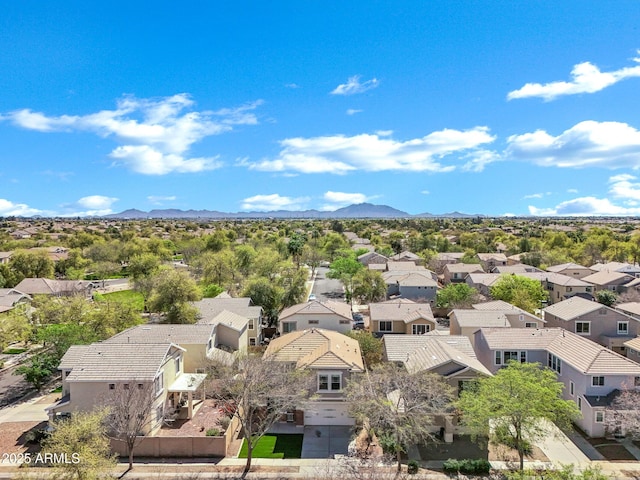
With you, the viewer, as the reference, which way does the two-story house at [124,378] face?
facing to the left of the viewer

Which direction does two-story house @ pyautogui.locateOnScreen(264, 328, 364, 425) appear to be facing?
toward the camera

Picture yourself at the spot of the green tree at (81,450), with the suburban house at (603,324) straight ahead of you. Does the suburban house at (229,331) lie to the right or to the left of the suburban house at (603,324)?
left

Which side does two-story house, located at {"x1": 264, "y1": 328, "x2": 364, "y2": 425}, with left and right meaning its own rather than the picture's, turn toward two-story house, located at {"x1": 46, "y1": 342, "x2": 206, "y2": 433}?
right

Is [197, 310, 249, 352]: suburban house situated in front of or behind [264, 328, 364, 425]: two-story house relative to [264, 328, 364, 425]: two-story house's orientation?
behind

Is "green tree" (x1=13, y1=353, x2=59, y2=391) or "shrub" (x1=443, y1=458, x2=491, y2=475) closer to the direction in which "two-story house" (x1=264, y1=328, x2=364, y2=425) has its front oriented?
the shrub

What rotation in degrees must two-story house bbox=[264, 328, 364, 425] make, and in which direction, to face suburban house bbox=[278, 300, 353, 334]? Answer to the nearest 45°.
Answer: approximately 180°
